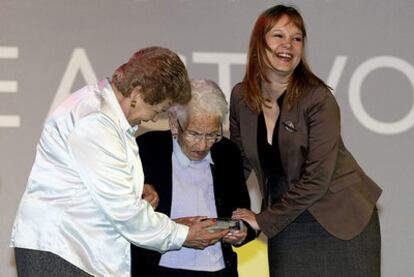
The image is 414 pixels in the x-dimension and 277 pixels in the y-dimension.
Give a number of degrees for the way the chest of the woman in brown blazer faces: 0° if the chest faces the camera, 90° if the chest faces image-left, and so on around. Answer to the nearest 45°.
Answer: approximately 45°

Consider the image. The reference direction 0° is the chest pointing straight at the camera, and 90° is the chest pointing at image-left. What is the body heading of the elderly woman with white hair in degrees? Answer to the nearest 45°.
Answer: approximately 0°

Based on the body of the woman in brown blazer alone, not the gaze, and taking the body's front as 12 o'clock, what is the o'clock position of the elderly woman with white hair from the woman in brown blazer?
The elderly woman with white hair is roughly at 1 o'clock from the woman in brown blazer.

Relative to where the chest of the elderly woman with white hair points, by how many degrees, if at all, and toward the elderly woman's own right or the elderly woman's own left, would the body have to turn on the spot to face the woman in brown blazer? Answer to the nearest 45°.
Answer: approximately 90° to the elderly woman's own left
